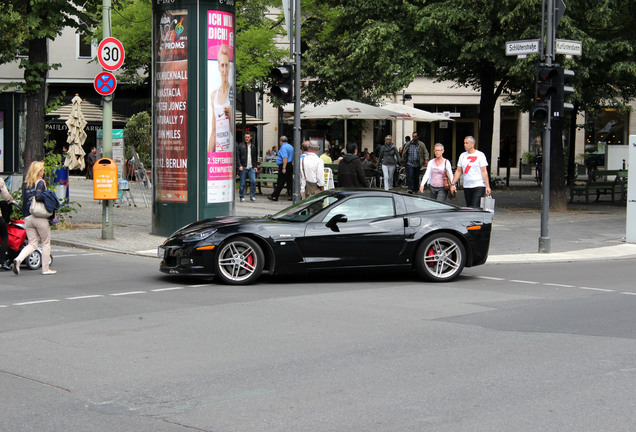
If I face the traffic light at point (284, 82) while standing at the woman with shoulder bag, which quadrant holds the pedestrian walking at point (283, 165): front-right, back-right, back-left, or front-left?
front-left

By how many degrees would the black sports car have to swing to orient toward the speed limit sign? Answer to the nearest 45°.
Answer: approximately 45° to its right

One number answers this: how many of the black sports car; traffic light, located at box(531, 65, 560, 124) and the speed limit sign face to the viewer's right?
0

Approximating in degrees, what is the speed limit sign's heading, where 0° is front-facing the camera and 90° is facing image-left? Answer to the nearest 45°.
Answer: approximately 0°

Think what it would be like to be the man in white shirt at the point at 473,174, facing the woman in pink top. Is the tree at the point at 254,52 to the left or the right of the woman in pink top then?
right

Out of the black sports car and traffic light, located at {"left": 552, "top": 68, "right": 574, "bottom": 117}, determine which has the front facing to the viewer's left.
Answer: the black sports car

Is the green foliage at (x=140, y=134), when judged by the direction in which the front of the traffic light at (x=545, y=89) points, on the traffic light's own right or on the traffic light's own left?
on the traffic light's own right

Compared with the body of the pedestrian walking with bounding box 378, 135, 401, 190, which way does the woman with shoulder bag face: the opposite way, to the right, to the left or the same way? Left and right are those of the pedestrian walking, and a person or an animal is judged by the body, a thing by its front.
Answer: to the left

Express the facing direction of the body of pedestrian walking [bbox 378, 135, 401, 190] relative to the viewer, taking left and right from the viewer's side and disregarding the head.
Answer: facing the viewer

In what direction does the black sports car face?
to the viewer's left

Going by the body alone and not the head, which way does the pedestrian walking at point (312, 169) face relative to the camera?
away from the camera

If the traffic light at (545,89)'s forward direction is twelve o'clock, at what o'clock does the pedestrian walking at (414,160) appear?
The pedestrian walking is roughly at 4 o'clock from the traffic light.
